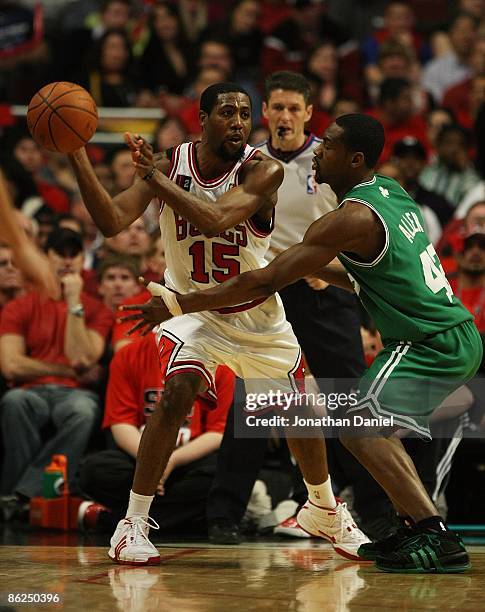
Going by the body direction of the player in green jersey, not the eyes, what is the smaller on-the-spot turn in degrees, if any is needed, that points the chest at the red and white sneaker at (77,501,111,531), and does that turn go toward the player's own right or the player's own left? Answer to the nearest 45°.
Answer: approximately 45° to the player's own right

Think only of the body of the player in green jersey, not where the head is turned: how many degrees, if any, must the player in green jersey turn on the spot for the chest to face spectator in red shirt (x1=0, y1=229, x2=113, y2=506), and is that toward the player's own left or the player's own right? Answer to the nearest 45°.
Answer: approximately 45° to the player's own right

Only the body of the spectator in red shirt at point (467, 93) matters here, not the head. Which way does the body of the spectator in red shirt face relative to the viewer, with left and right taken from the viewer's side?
facing the viewer

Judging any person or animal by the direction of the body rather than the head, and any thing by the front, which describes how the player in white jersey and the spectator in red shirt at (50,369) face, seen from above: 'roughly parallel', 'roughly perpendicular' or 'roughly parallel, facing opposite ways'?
roughly parallel

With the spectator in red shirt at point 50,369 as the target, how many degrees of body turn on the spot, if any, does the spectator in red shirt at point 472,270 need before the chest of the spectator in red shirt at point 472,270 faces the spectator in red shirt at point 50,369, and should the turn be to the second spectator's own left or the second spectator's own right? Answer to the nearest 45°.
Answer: approximately 90° to the second spectator's own right

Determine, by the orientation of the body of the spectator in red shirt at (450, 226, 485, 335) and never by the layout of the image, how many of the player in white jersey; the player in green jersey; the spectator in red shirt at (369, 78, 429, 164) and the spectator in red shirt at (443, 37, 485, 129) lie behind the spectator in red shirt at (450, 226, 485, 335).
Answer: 2

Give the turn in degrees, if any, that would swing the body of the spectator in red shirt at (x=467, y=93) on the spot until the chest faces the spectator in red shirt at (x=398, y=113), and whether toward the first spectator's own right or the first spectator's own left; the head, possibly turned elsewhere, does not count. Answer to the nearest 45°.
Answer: approximately 45° to the first spectator's own right

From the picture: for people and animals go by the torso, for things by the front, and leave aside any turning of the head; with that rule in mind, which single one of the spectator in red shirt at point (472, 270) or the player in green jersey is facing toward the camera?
the spectator in red shirt

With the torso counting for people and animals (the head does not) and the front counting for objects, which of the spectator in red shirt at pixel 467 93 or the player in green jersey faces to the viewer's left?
the player in green jersey

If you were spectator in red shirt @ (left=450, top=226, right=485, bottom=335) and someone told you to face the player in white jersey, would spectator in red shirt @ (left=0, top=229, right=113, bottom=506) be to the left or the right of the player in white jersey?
right

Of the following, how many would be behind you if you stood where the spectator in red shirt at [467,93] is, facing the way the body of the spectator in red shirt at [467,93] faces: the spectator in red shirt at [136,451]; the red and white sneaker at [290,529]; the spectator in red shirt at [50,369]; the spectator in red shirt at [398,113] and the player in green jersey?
0

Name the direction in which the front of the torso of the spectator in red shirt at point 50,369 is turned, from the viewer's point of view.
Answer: toward the camera

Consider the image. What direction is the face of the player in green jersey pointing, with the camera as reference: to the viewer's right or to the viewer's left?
to the viewer's left

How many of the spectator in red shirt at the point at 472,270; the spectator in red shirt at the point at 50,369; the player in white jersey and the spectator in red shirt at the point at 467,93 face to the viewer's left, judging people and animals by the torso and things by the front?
0

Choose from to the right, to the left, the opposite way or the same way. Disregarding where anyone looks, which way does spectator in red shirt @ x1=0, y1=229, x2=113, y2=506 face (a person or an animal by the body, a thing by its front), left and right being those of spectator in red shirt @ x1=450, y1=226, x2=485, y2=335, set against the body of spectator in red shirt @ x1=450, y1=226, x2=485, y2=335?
the same way

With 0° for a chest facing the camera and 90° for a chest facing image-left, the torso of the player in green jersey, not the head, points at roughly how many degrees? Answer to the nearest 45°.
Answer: approximately 90°

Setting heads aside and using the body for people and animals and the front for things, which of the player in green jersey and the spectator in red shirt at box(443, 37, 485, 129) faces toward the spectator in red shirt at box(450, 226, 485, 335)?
the spectator in red shirt at box(443, 37, 485, 129)

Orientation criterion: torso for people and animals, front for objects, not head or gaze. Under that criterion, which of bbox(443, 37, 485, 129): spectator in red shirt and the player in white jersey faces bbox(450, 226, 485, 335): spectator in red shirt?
bbox(443, 37, 485, 129): spectator in red shirt

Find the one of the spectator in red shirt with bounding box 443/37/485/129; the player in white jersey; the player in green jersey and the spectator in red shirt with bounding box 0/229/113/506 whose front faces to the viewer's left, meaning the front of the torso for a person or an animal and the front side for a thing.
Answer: the player in green jersey

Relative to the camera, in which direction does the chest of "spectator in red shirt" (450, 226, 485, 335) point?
toward the camera
